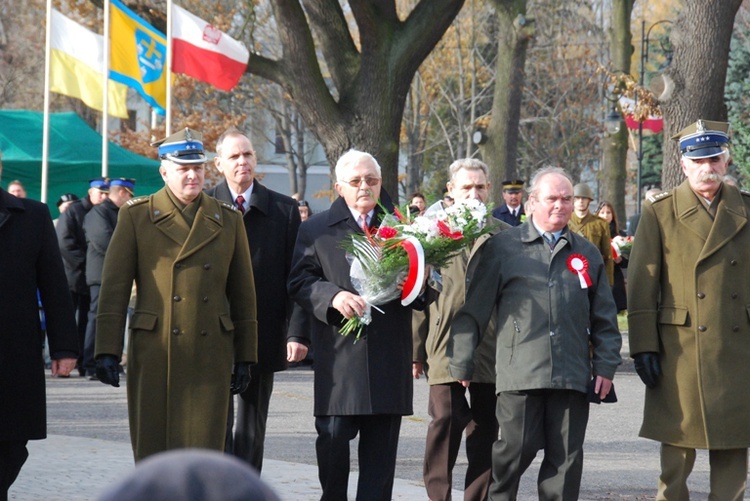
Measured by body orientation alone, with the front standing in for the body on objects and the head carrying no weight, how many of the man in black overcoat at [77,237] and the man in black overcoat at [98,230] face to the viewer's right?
2

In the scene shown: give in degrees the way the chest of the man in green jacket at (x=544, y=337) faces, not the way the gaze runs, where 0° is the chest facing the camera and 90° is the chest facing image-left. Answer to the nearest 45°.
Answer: approximately 315°

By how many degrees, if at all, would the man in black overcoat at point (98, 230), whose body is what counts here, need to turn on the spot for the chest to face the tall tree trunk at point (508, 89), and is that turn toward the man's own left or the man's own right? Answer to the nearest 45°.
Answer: approximately 45° to the man's own left

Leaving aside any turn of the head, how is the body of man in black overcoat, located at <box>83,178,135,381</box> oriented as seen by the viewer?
to the viewer's right

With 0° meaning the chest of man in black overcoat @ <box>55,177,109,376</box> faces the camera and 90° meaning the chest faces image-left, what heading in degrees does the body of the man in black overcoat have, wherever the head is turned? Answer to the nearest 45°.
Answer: approximately 270°
